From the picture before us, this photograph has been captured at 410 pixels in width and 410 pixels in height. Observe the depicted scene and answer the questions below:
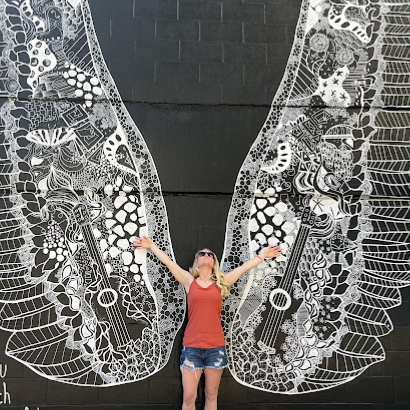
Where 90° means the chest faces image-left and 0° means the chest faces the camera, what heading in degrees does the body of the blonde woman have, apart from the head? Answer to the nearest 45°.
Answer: approximately 0°
